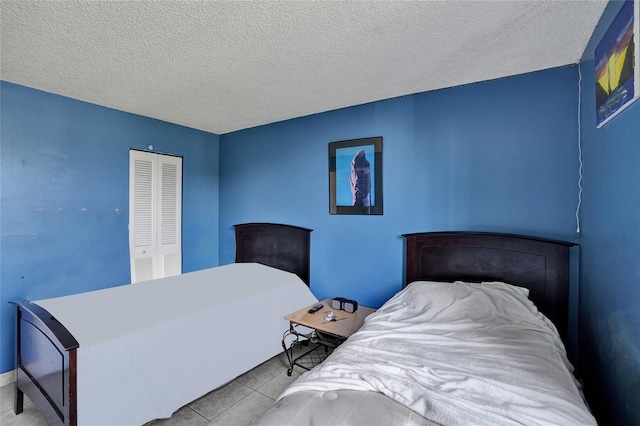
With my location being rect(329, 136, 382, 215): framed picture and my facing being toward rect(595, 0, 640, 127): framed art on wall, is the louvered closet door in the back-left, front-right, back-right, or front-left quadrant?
back-right

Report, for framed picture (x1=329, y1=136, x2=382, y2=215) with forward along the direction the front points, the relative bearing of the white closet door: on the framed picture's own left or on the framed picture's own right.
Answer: on the framed picture's own right

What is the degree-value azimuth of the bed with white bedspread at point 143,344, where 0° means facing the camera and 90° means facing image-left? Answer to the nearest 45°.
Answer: approximately 45°

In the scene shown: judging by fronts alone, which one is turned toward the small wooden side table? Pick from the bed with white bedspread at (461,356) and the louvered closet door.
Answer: the louvered closet door

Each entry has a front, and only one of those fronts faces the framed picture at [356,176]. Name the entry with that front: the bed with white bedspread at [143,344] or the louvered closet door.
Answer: the louvered closet door

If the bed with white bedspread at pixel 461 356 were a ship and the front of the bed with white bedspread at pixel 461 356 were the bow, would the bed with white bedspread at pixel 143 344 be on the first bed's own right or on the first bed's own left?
on the first bed's own right

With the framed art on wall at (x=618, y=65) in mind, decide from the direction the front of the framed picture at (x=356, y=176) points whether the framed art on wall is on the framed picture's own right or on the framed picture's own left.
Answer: on the framed picture's own left

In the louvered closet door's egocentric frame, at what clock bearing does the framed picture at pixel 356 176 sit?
The framed picture is roughly at 12 o'clock from the louvered closet door.

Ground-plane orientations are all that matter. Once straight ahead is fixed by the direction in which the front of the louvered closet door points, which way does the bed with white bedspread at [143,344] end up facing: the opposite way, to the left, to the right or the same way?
to the right

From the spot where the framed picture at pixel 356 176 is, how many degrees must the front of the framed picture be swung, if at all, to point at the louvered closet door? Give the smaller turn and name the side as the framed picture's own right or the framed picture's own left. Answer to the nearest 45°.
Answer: approximately 45° to the framed picture's own right

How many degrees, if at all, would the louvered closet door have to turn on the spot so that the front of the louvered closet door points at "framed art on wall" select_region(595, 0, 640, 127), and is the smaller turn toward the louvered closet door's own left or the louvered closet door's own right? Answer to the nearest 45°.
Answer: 0° — it already faces it

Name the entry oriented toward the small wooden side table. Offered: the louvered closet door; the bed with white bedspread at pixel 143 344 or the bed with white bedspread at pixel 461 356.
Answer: the louvered closet door
